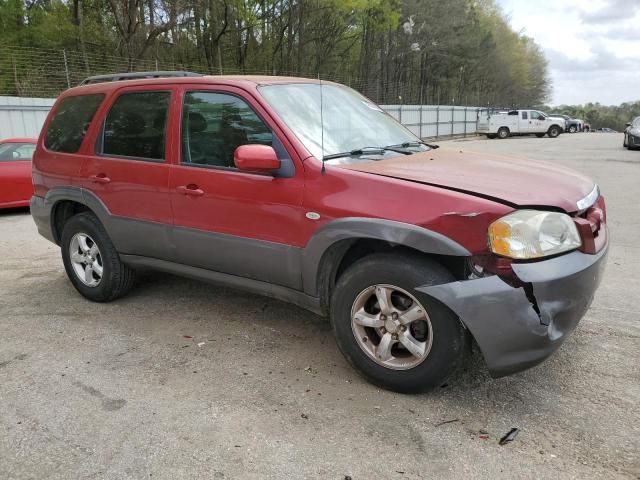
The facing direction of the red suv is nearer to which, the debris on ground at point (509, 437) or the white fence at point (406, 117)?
the debris on ground

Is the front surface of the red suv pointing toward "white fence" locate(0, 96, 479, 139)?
no

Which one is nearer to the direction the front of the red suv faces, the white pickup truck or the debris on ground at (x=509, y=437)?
the debris on ground

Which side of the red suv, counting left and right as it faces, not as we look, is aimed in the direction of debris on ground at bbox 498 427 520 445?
front

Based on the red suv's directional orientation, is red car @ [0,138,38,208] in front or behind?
behind

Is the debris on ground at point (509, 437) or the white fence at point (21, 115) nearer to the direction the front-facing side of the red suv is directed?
the debris on ground

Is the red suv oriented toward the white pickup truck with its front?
no

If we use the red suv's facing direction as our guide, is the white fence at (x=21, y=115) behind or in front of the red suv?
behind

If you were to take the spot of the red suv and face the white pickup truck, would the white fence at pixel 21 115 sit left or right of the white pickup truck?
left
